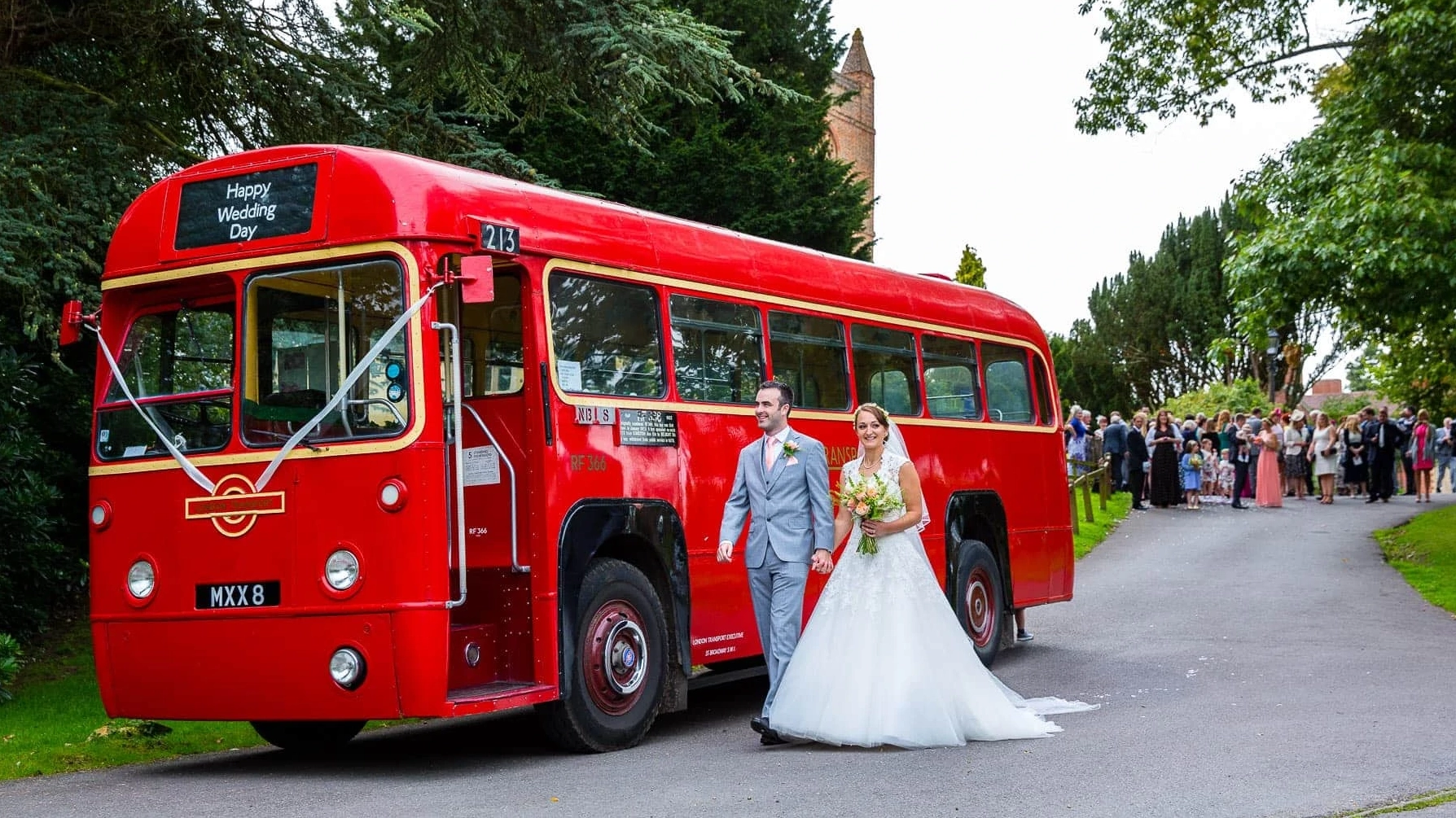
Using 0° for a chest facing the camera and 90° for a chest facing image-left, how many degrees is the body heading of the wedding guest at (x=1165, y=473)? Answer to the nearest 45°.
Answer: approximately 0°

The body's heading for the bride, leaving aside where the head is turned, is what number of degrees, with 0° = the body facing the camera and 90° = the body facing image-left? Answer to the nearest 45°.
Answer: approximately 45°

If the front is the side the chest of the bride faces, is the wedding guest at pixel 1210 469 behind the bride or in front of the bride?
behind

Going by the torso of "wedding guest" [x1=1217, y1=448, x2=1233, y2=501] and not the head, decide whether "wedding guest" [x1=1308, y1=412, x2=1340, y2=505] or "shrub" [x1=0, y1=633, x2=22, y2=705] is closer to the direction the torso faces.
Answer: the shrub

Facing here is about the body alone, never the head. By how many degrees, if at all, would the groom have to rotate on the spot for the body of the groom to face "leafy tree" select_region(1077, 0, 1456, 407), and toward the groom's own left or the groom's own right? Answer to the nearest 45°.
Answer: approximately 180°

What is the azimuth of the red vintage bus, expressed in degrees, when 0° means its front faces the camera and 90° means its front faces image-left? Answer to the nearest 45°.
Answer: approximately 45°

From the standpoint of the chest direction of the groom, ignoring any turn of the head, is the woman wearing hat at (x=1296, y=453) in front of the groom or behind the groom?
behind

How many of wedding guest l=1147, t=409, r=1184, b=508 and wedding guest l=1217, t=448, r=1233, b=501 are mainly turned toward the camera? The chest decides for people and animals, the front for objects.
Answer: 2

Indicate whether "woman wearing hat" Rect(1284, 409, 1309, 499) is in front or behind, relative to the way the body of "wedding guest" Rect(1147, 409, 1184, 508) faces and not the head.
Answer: behind
